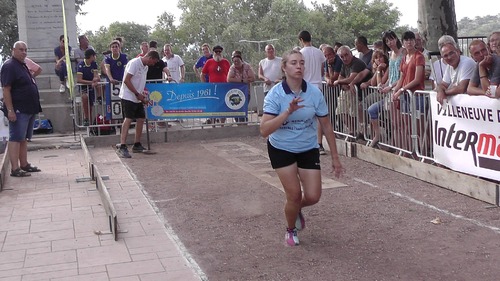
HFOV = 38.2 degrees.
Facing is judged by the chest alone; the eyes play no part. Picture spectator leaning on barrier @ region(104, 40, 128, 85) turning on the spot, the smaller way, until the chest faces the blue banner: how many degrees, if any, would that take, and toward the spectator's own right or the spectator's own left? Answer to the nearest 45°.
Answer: approximately 90° to the spectator's own left

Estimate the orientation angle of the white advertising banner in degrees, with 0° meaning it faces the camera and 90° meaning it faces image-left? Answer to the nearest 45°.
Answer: approximately 45°

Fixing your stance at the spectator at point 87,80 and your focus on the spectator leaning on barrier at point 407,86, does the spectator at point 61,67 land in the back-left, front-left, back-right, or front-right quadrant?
back-left

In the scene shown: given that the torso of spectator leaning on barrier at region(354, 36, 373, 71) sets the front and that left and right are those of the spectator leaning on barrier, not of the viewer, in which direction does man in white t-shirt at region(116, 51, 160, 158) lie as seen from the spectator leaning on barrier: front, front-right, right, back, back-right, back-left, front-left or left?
front-right

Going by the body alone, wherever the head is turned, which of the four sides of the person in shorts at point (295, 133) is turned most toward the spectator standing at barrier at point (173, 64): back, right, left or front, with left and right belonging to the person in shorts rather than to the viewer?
back

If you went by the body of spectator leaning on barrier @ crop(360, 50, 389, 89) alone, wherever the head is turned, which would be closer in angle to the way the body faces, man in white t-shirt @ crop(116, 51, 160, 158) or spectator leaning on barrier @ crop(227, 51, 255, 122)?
the man in white t-shirt

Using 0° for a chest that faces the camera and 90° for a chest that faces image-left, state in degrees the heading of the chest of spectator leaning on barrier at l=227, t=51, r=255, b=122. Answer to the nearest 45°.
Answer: approximately 0°

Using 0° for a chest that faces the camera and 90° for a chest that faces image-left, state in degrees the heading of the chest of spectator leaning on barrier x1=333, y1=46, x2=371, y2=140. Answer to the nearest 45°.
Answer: approximately 45°

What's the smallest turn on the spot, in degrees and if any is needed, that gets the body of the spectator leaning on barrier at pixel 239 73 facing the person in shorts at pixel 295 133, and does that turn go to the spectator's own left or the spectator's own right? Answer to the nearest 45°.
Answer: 0° — they already face them

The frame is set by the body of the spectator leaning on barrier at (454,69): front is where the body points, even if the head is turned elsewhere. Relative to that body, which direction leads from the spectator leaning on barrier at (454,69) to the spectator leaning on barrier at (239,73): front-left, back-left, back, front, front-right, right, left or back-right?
right

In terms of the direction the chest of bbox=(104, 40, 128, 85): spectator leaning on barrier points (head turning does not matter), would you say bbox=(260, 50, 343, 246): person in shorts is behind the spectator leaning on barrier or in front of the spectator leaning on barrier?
in front

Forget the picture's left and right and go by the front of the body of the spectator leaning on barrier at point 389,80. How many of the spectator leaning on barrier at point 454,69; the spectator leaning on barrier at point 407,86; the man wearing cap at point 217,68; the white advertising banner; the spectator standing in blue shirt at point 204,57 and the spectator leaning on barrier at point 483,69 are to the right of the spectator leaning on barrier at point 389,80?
2

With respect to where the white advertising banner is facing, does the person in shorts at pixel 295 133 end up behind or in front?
in front

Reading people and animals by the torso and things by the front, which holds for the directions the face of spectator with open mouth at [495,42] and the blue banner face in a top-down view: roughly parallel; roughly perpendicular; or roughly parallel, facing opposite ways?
roughly perpendicular

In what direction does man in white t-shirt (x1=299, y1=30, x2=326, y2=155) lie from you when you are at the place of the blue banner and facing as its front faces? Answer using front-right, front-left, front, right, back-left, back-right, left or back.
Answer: front-left
